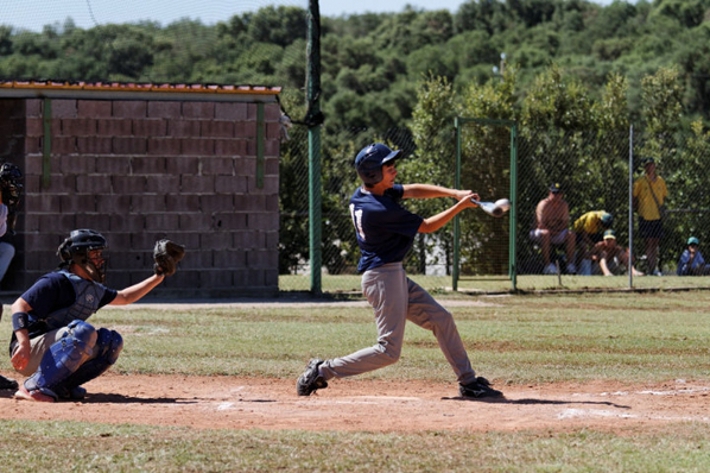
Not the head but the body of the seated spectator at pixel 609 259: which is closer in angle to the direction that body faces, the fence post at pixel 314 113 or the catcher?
the catcher

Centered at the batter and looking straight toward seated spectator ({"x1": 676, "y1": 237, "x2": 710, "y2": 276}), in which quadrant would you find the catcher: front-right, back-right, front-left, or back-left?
back-left

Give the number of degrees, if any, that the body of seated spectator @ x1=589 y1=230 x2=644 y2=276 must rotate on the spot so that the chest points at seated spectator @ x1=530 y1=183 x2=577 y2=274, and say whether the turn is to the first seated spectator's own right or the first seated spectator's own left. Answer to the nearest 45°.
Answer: approximately 45° to the first seated spectator's own right

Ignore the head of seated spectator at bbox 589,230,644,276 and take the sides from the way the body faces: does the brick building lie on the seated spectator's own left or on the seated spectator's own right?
on the seated spectator's own right

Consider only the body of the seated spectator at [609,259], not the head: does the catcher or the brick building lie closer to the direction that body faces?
the catcher

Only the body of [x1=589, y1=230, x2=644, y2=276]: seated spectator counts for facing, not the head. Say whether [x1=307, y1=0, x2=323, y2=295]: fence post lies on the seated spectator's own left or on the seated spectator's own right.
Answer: on the seated spectator's own right

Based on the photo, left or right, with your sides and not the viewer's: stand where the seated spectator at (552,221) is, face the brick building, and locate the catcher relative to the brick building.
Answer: left

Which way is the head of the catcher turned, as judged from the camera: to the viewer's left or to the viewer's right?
to the viewer's right

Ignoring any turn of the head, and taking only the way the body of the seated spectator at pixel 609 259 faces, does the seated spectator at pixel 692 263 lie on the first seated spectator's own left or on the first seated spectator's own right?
on the first seated spectator's own left

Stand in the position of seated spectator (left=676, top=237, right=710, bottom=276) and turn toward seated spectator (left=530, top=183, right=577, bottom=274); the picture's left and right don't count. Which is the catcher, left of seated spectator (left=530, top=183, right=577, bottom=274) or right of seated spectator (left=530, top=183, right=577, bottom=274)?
left

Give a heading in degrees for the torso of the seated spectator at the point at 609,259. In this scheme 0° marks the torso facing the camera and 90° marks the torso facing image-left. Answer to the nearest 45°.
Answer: approximately 0°
